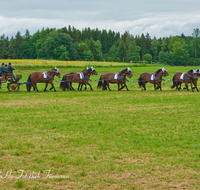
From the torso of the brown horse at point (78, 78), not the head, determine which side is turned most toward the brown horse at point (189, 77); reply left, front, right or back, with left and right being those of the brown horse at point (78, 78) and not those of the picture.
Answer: front

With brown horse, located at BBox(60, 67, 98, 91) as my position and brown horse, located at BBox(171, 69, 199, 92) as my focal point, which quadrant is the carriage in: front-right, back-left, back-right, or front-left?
back-right

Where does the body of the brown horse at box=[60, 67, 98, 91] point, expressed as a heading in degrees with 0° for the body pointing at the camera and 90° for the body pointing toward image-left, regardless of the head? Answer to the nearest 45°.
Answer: approximately 270°

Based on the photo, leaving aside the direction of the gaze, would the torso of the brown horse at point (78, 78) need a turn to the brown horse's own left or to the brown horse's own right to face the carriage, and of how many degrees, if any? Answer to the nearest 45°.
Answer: approximately 180°

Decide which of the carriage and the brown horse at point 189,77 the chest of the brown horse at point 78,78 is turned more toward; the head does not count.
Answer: the brown horse
